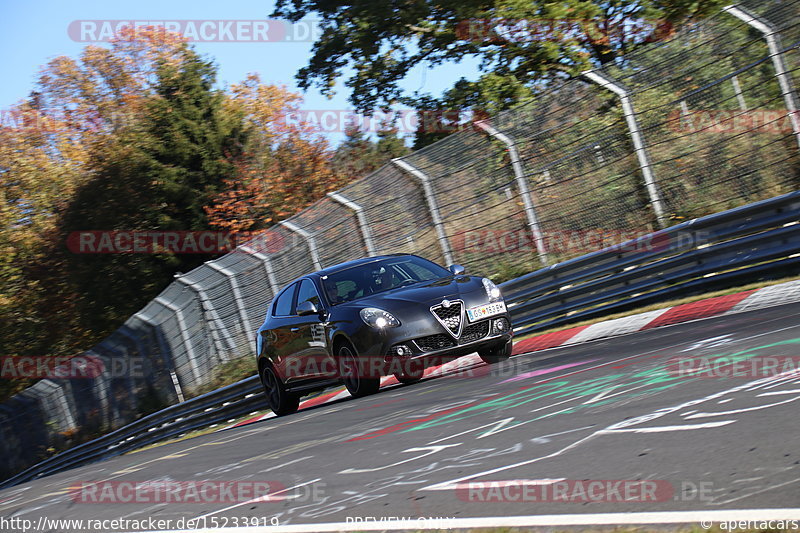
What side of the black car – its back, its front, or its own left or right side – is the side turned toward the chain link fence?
left

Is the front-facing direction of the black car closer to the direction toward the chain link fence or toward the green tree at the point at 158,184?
the chain link fence

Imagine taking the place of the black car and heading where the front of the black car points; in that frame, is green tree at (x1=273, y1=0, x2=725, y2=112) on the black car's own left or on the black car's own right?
on the black car's own left

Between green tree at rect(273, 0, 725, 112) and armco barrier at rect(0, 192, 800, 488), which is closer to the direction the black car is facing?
the armco barrier

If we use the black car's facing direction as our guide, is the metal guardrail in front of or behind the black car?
behind

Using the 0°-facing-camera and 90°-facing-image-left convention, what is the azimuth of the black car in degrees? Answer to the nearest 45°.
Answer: approximately 315°

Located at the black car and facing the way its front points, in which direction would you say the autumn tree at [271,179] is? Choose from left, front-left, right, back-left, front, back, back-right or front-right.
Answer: back-left

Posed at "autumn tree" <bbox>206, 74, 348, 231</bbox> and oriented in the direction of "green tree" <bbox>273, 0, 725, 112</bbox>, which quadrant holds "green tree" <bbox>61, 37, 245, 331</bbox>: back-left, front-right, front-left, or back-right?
back-right
